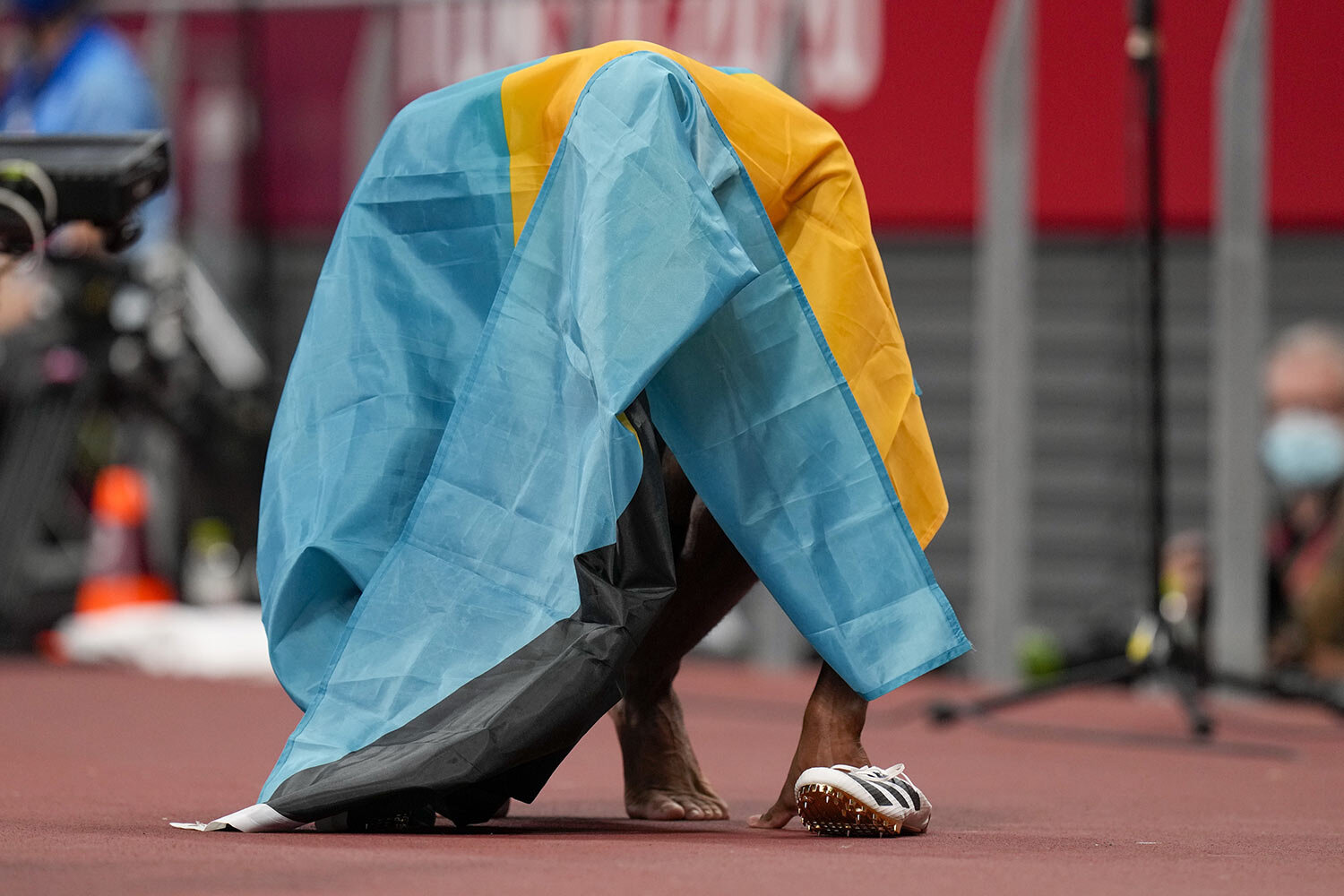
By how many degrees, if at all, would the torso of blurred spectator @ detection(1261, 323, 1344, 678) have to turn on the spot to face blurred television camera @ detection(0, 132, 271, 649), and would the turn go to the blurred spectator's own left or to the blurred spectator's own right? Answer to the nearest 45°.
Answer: approximately 45° to the blurred spectator's own right

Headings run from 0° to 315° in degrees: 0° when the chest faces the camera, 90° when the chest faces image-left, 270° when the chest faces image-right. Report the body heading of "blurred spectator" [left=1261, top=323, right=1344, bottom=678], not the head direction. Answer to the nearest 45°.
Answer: approximately 45°

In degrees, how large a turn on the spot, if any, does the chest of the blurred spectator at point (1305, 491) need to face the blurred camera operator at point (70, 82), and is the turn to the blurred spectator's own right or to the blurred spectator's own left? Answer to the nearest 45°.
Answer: approximately 45° to the blurred spectator's own right

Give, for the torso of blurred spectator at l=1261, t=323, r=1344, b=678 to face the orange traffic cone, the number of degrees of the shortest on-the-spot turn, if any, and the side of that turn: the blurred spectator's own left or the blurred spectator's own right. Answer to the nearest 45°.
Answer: approximately 45° to the blurred spectator's own right

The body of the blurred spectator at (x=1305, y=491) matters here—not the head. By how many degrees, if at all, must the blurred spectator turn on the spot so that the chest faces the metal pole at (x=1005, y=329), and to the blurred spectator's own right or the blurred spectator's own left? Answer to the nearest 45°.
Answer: approximately 90° to the blurred spectator's own right
